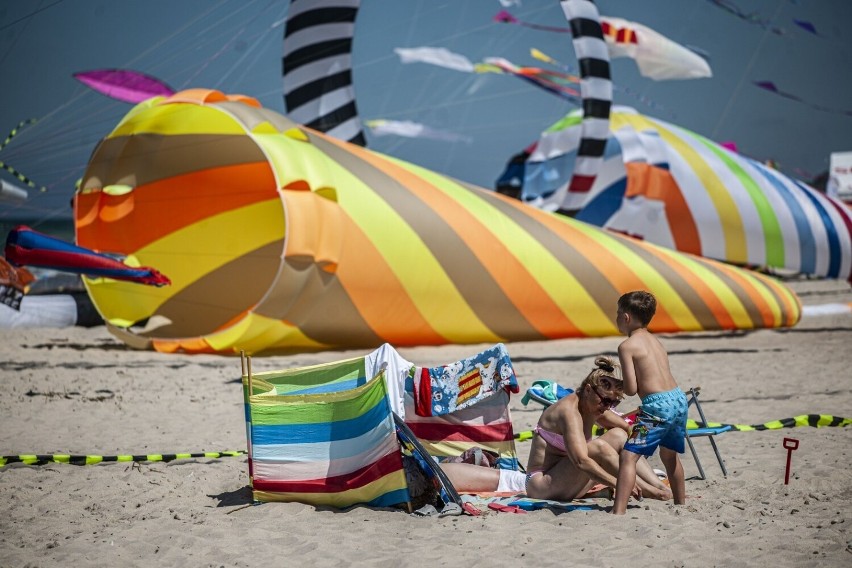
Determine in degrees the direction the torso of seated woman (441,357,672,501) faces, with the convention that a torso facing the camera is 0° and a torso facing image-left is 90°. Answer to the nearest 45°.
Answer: approximately 270°

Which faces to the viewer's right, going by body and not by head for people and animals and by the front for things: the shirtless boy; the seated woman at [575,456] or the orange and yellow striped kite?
the seated woman

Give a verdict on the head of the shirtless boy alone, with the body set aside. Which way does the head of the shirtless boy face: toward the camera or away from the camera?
away from the camera

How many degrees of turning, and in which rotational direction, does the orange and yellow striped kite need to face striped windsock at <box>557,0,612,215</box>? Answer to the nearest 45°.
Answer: approximately 180°

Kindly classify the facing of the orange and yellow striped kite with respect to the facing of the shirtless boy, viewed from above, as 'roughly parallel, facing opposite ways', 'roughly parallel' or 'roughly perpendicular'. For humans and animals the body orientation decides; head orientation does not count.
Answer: roughly perpendicular

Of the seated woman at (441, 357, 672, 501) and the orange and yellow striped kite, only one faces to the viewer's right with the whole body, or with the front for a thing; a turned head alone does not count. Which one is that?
the seated woman

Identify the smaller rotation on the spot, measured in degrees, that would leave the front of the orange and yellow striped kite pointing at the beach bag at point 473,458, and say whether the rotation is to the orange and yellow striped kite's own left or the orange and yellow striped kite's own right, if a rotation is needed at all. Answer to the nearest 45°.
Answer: approximately 45° to the orange and yellow striped kite's own left

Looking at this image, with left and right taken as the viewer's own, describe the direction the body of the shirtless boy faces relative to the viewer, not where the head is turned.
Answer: facing away from the viewer and to the left of the viewer

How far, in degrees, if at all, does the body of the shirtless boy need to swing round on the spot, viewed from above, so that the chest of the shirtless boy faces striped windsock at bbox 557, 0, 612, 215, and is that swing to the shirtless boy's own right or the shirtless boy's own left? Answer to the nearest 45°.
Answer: approximately 45° to the shirtless boy's own right
